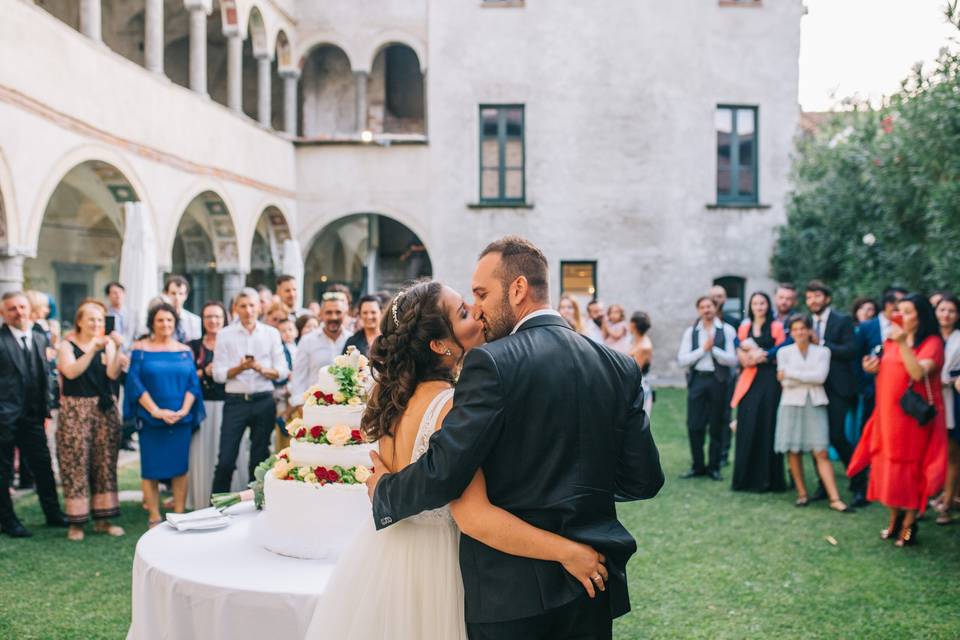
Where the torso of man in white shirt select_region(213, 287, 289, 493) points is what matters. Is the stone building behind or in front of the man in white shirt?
behind

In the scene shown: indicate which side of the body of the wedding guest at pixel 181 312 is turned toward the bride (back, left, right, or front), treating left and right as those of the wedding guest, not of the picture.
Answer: front

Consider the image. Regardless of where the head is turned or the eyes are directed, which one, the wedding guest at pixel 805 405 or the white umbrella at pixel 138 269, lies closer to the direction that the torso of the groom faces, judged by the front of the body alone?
the white umbrella

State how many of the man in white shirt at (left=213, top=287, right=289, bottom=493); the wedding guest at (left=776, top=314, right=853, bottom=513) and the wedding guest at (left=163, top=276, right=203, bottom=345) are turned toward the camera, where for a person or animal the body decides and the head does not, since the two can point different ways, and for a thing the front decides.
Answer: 3

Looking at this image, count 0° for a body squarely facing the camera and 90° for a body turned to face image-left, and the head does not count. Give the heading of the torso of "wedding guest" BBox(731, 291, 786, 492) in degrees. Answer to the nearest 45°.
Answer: approximately 0°

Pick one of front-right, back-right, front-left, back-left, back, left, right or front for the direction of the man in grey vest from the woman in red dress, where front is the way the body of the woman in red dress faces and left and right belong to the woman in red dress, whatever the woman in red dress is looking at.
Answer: right

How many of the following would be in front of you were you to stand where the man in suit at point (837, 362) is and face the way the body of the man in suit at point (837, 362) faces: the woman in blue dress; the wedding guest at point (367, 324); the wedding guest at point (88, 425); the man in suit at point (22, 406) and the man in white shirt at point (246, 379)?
5

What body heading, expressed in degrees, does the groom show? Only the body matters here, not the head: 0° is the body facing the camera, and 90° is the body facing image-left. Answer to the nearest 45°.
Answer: approximately 135°

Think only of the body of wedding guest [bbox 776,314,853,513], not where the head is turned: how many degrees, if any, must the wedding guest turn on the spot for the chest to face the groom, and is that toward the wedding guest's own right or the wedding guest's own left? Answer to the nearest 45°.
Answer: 0° — they already face them

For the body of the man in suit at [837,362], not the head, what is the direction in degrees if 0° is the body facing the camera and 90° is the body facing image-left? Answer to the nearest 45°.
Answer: approximately 45°

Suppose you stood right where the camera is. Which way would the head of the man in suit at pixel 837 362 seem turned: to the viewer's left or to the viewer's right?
to the viewer's left

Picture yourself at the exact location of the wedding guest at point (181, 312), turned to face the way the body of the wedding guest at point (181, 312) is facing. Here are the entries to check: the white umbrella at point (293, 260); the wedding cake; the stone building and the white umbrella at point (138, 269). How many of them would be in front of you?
1
